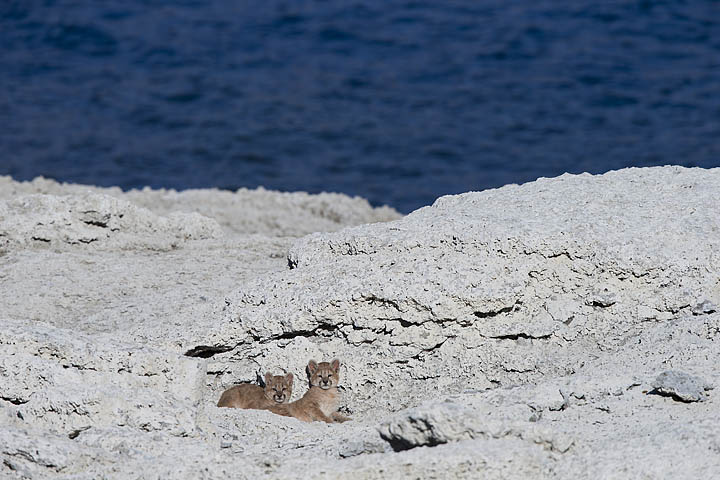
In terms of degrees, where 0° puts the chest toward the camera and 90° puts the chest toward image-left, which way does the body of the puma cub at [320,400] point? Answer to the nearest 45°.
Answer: approximately 315°
